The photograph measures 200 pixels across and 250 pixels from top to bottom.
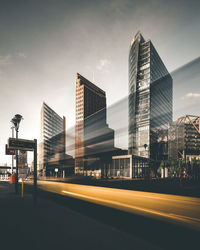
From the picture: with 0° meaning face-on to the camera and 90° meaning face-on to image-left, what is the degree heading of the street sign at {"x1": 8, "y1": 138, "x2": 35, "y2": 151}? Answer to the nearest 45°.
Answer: approximately 0°
